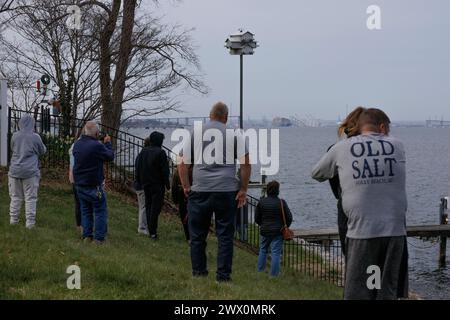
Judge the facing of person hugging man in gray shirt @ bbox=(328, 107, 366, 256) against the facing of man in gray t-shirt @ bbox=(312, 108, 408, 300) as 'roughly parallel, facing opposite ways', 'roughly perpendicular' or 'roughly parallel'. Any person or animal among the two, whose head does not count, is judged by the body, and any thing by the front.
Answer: roughly parallel

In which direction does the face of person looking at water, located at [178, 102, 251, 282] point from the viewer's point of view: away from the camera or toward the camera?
away from the camera

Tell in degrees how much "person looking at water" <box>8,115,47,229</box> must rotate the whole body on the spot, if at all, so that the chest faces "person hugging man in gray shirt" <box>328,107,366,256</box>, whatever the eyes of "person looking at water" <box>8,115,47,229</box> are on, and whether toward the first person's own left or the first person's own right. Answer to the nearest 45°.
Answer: approximately 90° to the first person's own right

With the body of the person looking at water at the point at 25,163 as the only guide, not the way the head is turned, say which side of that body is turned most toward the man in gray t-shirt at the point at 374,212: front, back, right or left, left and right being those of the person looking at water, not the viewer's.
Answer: right

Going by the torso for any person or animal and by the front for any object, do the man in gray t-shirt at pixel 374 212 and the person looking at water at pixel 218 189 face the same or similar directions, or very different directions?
same or similar directions

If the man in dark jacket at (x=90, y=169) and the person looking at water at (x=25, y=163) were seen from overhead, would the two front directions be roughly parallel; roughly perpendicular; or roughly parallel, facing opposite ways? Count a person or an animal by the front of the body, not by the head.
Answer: roughly parallel

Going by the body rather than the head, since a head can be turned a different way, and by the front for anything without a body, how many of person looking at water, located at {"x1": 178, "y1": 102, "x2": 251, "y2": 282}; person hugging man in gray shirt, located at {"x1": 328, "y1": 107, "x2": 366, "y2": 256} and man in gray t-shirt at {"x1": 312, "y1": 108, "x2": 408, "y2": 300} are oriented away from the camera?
3

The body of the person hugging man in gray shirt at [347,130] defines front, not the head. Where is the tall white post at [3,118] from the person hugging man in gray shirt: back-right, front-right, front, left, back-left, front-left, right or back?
left

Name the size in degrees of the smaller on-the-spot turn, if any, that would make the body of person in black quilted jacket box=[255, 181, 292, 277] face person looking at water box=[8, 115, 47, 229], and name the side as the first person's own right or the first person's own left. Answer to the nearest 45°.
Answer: approximately 90° to the first person's own left

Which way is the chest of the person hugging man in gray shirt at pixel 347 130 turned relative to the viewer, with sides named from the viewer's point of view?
facing away from the viewer

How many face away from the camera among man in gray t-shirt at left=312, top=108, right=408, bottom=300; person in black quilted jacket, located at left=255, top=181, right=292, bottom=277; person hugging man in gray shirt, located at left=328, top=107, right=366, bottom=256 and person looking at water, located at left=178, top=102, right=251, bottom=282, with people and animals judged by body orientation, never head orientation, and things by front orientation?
4

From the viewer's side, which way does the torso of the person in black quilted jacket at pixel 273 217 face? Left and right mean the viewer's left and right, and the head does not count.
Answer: facing away from the viewer

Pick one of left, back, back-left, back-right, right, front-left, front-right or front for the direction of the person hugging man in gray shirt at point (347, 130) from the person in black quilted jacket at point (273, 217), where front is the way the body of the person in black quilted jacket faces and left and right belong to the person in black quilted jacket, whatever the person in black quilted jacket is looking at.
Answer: back

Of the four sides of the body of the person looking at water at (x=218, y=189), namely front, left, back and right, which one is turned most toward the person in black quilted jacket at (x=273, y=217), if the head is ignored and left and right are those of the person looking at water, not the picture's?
front

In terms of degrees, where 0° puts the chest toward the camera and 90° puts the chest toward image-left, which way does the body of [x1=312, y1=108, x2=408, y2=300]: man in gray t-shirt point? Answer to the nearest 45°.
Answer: approximately 180°
